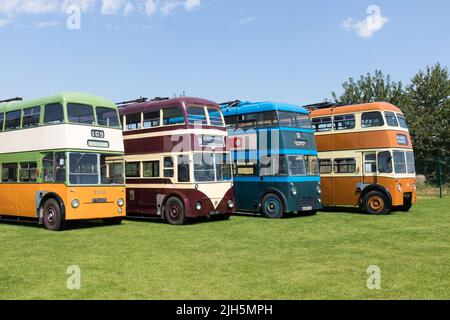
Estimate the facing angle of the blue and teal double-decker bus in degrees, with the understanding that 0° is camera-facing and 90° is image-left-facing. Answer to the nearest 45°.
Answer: approximately 315°

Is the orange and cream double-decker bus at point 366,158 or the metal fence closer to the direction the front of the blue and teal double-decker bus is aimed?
the orange and cream double-decker bus

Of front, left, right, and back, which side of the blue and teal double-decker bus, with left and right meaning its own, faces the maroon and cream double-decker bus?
right

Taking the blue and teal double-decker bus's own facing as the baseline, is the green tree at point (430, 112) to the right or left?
on its left

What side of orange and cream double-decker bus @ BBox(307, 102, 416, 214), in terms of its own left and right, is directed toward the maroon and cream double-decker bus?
right
